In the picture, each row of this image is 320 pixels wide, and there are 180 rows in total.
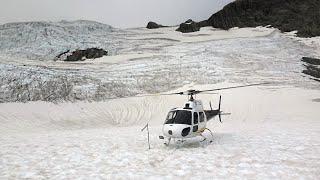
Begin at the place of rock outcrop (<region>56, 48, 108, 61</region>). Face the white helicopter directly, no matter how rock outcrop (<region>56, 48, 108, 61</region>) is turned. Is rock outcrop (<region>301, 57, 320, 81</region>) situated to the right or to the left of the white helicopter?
left

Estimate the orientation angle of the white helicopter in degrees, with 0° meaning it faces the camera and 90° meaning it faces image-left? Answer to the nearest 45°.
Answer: approximately 45°

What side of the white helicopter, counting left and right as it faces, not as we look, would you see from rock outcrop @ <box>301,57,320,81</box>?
back

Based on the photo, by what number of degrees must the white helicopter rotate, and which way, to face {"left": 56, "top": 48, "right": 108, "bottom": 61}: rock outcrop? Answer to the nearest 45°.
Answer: approximately 90° to its right

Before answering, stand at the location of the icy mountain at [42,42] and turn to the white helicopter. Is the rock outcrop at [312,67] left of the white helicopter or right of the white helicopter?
left
